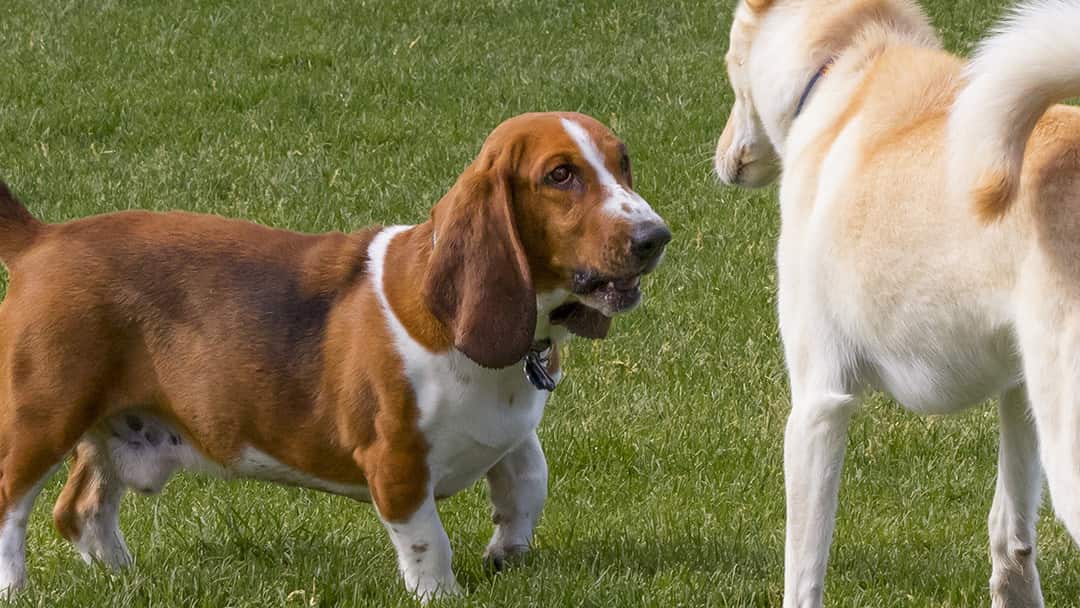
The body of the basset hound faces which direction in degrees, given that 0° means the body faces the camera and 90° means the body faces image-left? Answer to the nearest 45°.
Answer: approximately 315°

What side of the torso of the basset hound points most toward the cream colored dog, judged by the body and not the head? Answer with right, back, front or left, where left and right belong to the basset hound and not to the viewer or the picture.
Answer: front

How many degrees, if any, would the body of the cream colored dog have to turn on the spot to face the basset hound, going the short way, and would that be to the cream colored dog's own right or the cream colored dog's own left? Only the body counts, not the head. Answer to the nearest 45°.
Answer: approximately 45° to the cream colored dog's own left

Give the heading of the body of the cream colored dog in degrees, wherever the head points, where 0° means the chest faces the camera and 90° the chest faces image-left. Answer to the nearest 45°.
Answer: approximately 135°
